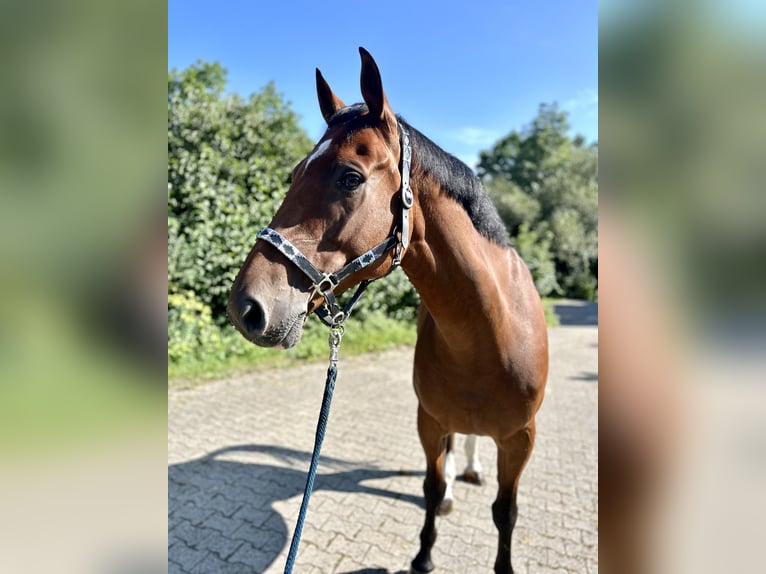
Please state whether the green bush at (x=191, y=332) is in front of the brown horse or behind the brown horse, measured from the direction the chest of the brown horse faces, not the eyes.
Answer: behind

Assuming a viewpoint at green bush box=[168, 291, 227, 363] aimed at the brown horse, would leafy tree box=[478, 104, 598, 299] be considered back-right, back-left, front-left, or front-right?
back-left

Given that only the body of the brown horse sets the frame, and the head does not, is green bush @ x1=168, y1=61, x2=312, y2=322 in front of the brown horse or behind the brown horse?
behind

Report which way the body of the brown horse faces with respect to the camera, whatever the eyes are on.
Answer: toward the camera

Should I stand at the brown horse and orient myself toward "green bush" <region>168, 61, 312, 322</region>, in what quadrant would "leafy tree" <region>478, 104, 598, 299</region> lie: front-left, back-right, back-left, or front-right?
front-right

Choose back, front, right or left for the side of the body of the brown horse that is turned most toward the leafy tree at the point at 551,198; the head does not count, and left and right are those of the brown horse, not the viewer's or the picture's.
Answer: back

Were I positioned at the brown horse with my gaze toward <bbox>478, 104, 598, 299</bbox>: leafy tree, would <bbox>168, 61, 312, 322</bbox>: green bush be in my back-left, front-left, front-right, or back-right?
front-left
